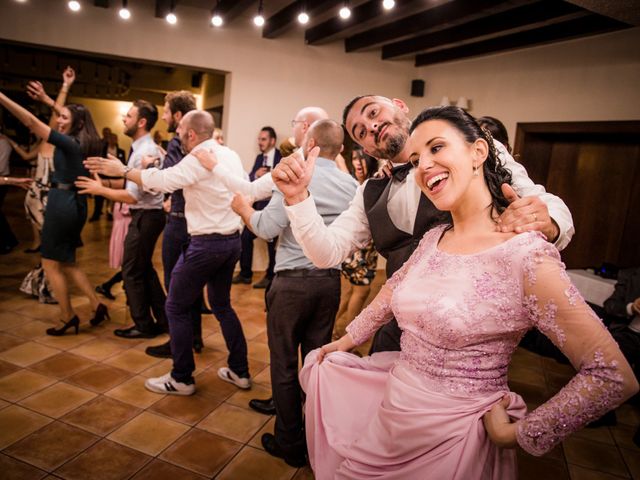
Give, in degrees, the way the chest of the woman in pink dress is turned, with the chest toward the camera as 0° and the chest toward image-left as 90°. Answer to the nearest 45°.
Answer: approximately 45°

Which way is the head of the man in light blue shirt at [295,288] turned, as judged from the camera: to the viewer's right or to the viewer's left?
to the viewer's left

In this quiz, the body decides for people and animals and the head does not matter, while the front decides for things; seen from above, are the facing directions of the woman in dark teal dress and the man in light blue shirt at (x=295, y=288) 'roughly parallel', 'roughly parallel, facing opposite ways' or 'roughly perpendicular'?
roughly perpendicular
